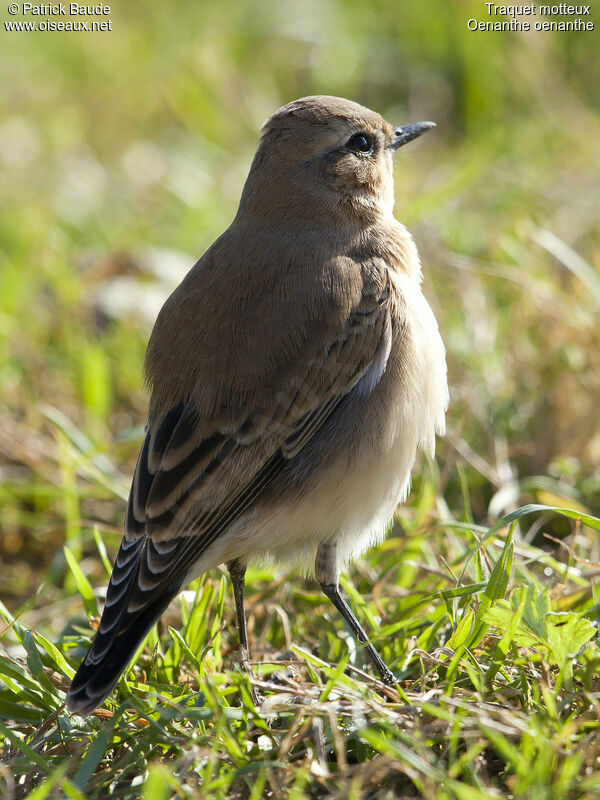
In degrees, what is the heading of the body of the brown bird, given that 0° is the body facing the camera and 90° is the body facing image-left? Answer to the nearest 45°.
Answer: approximately 225°
